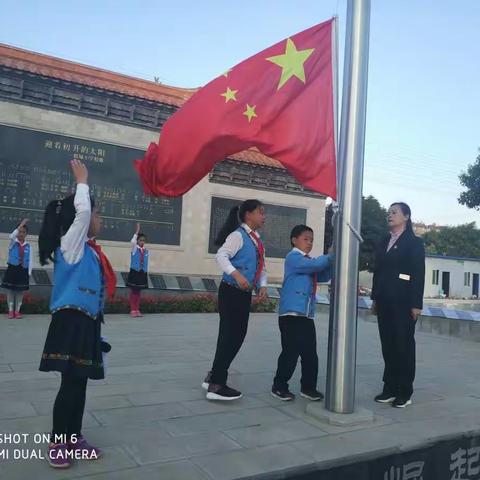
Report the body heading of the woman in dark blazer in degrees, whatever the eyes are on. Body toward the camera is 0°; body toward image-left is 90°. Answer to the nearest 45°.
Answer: approximately 45°

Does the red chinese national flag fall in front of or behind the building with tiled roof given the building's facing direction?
in front

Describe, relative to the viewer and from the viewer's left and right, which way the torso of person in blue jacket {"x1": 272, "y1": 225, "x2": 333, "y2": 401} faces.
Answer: facing the viewer and to the right of the viewer

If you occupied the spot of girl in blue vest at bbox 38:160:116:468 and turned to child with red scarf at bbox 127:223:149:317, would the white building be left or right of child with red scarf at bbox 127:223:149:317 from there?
right

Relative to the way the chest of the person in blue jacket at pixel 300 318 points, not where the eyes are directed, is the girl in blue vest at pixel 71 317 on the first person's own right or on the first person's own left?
on the first person's own right

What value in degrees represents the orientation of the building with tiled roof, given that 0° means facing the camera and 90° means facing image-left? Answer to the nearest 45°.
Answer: approximately 315°

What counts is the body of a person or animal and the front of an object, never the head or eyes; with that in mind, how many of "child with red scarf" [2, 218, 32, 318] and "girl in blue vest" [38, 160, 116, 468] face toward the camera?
1
